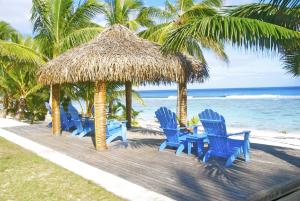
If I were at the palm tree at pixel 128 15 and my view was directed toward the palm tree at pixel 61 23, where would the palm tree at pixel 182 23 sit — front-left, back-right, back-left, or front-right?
back-left

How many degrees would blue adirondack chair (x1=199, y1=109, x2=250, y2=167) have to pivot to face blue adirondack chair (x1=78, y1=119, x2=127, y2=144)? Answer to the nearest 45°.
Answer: approximately 90° to its left

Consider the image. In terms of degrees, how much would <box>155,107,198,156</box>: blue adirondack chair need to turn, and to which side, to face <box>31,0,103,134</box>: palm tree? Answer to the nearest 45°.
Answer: approximately 90° to its left

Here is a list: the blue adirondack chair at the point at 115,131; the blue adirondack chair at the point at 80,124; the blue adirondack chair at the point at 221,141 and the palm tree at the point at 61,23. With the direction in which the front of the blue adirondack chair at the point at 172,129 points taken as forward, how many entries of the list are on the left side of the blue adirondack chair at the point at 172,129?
3

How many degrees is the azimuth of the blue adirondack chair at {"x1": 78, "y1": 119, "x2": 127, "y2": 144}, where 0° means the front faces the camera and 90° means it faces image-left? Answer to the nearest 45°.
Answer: approximately 225°

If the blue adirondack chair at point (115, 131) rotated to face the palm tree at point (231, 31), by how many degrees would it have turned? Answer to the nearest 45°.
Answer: approximately 90° to its right

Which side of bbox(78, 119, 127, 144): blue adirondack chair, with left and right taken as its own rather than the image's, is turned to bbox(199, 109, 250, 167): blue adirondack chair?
right

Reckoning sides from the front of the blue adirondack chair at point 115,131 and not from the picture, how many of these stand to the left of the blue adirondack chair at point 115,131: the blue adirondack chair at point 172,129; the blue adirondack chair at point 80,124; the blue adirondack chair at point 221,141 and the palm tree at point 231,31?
1

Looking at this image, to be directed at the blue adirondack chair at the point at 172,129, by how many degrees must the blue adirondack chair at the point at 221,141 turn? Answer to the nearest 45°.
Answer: approximately 90° to its left
